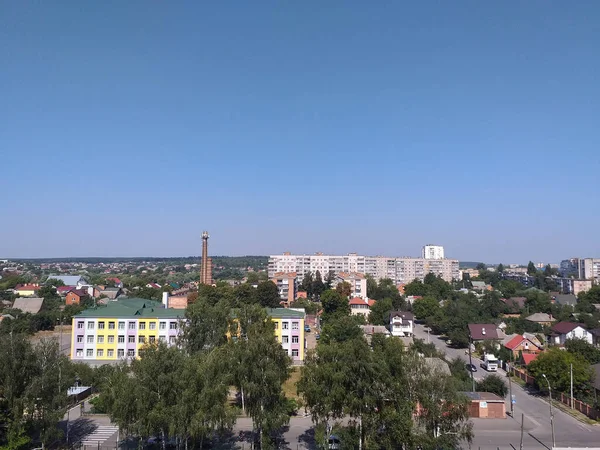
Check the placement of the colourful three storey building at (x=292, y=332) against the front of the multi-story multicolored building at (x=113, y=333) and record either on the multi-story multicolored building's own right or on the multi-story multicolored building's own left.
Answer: on the multi-story multicolored building's own left

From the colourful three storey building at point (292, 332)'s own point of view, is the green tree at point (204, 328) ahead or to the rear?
ahead

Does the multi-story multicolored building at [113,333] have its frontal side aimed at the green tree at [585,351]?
no

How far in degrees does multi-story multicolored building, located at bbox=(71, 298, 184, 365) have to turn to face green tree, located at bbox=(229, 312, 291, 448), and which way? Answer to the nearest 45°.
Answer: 0° — it already faces it

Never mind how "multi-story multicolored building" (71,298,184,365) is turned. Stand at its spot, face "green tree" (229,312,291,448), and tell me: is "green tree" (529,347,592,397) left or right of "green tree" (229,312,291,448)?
left

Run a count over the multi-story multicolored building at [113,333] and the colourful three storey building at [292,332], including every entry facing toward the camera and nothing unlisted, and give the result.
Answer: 2

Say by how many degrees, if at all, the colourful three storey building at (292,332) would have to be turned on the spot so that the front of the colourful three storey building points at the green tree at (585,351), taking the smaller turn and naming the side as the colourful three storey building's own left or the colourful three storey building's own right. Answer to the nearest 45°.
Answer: approximately 90° to the colourful three storey building's own left

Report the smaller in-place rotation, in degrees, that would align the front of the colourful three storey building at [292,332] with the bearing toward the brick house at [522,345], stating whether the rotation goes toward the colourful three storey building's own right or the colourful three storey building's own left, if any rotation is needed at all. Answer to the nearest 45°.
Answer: approximately 90° to the colourful three storey building's own left

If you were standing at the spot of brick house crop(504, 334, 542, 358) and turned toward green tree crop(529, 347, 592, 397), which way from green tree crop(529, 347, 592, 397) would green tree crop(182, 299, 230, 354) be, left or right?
right

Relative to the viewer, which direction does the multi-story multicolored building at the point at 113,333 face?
toward the camera
